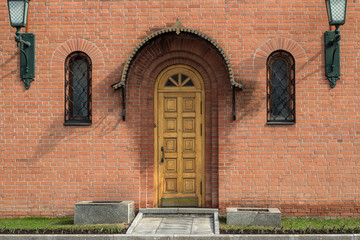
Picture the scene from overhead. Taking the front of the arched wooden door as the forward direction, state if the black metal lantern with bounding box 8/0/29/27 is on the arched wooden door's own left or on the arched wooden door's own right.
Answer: on the arched wooden door's own right

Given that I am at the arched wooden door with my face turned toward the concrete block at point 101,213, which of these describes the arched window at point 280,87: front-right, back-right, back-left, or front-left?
back-left

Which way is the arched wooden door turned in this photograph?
toward the camera

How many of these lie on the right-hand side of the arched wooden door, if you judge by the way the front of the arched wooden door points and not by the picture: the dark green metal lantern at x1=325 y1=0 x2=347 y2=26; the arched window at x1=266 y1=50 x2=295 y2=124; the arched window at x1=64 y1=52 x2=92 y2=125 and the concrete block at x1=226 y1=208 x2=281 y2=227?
1

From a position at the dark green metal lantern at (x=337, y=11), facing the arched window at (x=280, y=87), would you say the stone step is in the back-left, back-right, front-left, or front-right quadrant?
front-left

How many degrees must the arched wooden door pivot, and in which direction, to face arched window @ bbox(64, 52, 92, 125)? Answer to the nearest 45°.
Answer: approximately 90° to its right

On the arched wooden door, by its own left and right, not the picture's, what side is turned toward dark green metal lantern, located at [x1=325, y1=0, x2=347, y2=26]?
left

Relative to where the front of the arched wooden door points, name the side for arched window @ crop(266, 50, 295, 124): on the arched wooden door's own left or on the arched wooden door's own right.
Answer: on the arched wooden door's own left

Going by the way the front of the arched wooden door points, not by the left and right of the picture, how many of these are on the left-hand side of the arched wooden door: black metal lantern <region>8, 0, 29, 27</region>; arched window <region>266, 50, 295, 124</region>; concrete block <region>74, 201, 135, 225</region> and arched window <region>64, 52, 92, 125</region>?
1

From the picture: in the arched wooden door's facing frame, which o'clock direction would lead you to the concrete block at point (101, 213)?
The concrete block is roughly at 2 o'clock from the arched wooden door.

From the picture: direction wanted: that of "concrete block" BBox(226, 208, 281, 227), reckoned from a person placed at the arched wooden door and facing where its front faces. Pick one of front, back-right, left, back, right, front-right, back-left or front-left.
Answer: front-left
